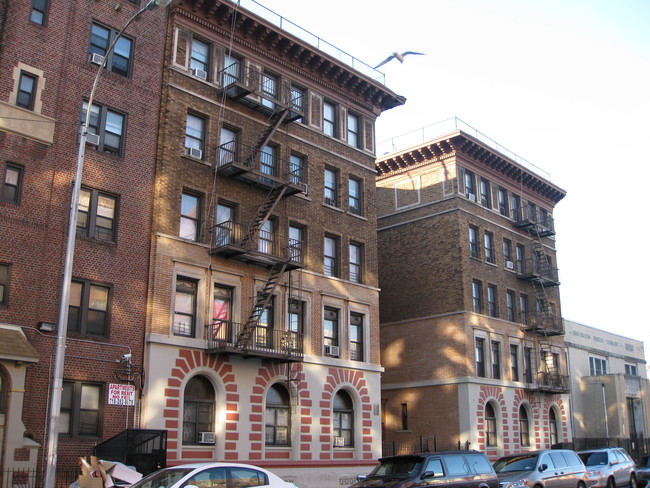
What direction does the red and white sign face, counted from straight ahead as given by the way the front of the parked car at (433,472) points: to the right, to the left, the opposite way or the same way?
to the left

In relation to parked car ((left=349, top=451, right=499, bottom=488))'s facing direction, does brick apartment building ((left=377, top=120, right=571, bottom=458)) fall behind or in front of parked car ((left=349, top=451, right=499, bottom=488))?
behind

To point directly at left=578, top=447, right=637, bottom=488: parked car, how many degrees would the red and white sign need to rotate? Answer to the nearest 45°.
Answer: approximately 90° to its left

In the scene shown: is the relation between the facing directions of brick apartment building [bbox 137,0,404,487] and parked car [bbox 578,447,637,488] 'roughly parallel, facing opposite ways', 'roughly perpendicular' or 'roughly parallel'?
roughly perpendicular

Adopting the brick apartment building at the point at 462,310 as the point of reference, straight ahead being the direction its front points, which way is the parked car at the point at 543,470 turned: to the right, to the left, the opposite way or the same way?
to the right

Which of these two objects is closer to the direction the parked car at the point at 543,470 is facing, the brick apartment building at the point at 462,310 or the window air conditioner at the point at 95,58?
the window air conditioner

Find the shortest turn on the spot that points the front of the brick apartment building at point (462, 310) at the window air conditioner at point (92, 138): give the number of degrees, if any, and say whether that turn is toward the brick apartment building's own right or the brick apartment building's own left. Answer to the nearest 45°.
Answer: approximately 90° to the brick apartment building's own right

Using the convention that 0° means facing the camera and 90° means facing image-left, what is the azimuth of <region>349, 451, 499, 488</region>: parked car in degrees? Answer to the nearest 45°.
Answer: approximately 45°

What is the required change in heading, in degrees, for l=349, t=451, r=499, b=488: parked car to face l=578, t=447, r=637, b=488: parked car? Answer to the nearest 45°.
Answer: approximately 180°

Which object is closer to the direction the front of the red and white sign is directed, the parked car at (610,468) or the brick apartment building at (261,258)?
the parked car

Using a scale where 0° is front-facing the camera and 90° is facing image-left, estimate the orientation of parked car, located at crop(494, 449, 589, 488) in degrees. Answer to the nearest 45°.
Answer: approximately 45°

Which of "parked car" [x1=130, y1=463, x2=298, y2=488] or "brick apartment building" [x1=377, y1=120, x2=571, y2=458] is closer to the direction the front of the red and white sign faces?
the parked car

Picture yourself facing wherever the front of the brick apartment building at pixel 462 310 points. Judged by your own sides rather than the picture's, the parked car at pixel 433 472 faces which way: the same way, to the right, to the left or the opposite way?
to the right

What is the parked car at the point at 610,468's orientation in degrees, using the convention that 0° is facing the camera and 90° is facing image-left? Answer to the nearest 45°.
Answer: approximately 45°

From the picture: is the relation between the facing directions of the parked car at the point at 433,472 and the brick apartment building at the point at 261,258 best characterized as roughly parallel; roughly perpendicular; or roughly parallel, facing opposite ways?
roughly perpendicular
